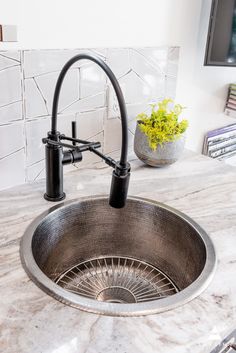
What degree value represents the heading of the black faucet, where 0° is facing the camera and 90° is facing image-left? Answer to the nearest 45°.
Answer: approximately 315°
